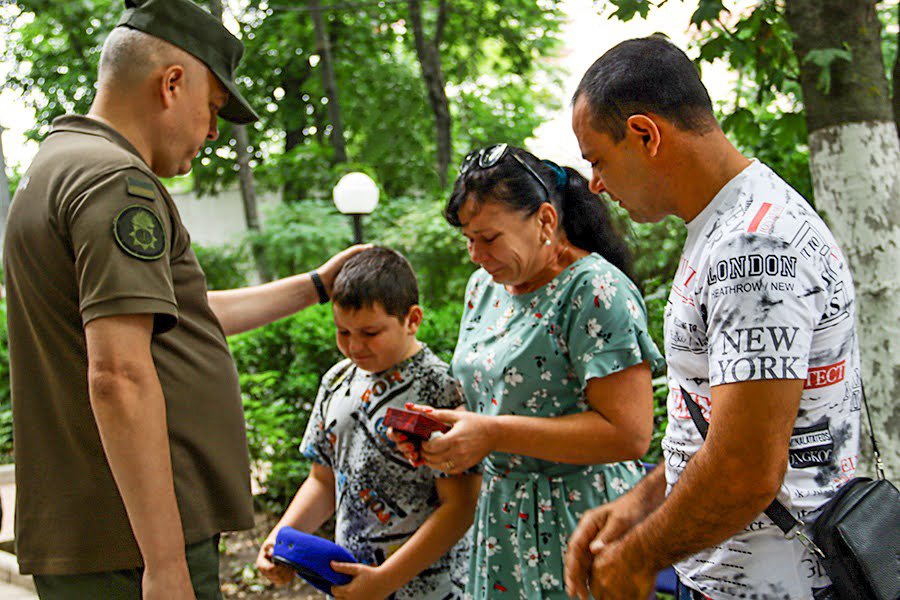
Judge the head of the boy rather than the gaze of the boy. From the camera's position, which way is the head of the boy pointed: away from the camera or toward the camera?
toward the camera

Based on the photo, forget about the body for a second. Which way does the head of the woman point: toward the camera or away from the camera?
toward the camera

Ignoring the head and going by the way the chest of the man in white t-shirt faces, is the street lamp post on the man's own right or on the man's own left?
on the man's own right

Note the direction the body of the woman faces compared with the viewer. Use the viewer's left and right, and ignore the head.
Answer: facing the viewer and to the left of the viewer

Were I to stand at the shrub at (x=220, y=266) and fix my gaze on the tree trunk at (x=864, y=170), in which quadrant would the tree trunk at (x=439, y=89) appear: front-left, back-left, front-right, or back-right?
front-left

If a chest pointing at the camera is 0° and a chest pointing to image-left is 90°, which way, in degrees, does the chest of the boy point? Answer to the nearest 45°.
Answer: approximately 45°

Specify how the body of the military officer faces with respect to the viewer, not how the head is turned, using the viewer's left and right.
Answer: facing to the right of the viewer

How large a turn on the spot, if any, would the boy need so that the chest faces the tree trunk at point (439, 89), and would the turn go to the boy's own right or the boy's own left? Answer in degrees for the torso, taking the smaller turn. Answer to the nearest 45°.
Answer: approximately 135° to the boy's own right

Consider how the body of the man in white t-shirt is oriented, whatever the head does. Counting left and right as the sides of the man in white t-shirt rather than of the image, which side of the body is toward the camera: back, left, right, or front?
left

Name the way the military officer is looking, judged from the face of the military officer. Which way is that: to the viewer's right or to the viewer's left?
to the viewer's right

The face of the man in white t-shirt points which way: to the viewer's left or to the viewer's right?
to the viewer's left

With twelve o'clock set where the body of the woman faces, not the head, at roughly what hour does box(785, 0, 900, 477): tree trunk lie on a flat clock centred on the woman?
The tree trunk is roughly at 6 o'clock from the woman.

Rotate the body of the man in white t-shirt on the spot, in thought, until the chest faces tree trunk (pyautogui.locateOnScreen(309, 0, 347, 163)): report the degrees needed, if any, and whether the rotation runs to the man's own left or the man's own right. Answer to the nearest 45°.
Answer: approximately 45° to the man's own right

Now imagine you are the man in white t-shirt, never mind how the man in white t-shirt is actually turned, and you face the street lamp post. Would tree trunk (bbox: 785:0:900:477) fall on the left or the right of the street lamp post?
right
